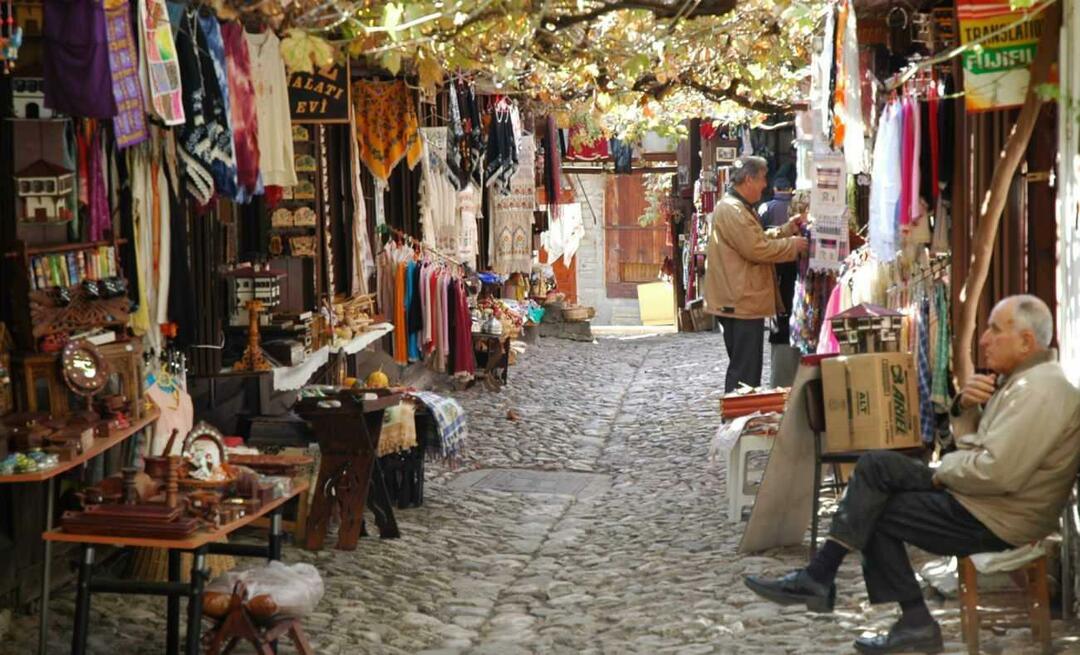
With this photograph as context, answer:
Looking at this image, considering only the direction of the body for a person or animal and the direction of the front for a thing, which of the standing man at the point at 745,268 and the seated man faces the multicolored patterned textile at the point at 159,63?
the seated man

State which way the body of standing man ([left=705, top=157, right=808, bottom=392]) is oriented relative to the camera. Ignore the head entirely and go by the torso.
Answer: to the viewer's right

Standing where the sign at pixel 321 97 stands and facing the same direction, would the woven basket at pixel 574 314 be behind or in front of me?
behind

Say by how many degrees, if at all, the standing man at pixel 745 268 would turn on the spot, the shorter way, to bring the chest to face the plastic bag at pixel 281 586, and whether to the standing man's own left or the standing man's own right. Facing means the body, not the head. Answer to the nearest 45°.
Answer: approximately 90° to the standing man's own right

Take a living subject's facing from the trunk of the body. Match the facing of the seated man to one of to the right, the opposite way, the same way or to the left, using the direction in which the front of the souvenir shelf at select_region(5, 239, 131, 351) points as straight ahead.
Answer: the opposite way

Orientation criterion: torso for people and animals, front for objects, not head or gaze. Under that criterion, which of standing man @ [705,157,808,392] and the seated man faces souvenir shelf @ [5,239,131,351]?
the seated man

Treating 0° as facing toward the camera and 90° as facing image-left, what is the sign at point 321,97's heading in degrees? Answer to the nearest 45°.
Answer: approximately 0°

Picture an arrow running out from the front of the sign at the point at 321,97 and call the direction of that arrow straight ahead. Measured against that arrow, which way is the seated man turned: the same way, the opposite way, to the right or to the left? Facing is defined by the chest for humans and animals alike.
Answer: to the right

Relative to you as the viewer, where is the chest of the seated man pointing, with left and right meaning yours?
facing to the left of the viewer
